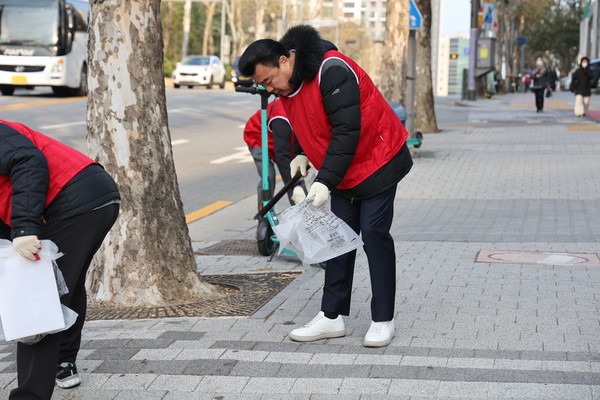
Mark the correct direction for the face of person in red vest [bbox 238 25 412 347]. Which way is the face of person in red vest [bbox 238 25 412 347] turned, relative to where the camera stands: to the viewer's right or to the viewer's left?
to the viewer's left

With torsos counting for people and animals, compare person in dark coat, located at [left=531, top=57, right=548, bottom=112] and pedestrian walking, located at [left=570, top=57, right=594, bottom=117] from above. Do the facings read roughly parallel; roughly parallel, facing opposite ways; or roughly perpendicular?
roughly parallel

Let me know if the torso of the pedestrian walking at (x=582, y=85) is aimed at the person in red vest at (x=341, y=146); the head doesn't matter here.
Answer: yes

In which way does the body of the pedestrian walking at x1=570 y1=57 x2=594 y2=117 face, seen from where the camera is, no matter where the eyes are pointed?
toward the camera

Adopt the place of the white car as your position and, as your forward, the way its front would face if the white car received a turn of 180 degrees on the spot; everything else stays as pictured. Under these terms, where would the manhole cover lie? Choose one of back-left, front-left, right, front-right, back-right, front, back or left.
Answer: back-right

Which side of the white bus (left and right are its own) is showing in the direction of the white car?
back

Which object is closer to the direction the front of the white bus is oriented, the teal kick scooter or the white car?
the teal kick scooter

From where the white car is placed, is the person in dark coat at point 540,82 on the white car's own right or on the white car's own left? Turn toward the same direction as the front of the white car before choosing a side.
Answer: on the white car's own left

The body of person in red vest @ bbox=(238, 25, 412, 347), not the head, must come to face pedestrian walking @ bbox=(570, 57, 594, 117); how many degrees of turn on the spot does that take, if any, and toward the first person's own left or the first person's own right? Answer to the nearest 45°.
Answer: approximately 135° to the first person's own right

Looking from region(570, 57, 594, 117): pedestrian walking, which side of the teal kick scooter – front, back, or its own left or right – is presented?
back

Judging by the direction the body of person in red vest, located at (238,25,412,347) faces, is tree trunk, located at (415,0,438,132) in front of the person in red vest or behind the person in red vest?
behind

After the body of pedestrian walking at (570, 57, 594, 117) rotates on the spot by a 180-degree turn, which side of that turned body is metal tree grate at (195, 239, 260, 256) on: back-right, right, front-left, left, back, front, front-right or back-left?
back

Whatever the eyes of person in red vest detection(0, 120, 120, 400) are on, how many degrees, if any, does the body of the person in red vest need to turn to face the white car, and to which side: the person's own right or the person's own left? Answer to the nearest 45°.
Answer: approximately 90° to the person's own right
